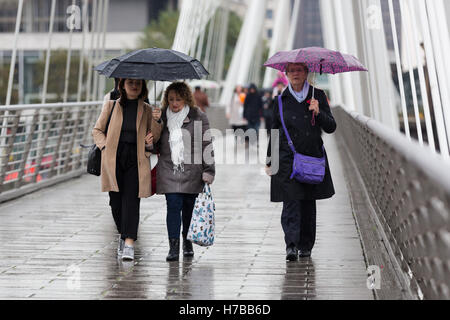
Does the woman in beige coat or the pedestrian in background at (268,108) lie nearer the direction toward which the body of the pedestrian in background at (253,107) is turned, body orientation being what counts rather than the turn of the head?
the woman in beige coat

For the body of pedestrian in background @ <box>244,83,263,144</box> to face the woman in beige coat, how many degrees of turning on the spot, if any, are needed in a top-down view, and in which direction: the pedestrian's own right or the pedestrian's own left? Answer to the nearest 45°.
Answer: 0° — they already face them

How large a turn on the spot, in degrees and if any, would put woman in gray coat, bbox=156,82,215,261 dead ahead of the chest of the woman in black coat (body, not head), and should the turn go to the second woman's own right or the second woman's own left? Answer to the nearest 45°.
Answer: approximately 90° to the second woman's own right

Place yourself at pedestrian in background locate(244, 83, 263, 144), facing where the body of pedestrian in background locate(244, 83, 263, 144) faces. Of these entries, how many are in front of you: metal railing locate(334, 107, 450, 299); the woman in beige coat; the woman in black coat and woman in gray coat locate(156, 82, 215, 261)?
4

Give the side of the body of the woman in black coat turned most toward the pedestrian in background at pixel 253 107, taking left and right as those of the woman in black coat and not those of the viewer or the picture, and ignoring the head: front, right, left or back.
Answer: back

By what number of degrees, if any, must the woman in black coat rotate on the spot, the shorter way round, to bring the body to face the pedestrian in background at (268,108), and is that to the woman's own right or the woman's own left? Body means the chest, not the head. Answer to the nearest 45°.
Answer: approximately 180°

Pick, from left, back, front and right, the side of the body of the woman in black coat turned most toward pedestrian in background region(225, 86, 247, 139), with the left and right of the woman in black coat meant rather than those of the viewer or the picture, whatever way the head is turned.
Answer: back
